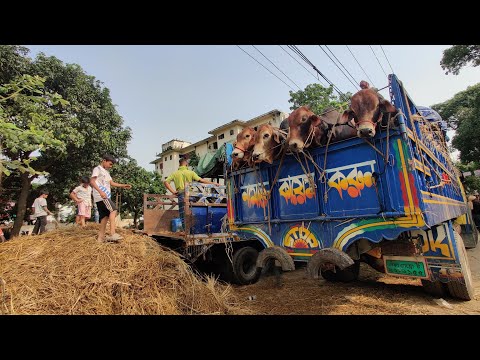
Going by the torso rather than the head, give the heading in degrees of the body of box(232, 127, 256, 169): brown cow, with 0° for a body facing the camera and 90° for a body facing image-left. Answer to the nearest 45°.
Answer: approximately 45°

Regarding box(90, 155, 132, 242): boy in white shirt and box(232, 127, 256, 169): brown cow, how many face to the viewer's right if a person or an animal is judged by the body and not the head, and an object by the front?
1

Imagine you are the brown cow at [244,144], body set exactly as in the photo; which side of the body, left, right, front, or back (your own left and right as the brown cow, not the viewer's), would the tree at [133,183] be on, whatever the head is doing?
right

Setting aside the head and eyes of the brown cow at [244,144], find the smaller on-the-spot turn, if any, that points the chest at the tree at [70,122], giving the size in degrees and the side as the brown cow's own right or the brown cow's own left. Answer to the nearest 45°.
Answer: approximately 90° to the brown cow's own right

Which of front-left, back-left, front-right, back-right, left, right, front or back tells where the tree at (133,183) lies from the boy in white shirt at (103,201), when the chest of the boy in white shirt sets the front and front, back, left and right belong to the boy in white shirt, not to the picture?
left

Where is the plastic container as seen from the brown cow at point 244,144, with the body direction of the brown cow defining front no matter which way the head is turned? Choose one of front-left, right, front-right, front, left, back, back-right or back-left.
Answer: right

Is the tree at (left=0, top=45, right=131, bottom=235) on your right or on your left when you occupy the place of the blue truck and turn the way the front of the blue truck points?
on your left

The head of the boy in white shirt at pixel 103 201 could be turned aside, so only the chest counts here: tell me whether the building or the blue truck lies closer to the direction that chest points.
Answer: the blue truck

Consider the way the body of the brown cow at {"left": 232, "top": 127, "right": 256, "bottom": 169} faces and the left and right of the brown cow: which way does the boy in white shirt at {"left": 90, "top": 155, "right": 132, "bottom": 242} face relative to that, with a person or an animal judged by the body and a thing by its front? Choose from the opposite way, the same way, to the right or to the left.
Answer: to the left

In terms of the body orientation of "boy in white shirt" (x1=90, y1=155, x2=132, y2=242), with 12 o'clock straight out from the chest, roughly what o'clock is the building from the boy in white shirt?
The building is roughly at 10 o'clock from the boy in white shirt.

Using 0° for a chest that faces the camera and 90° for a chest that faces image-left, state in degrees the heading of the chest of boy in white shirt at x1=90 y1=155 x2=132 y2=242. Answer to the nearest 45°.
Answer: approximately 270°
